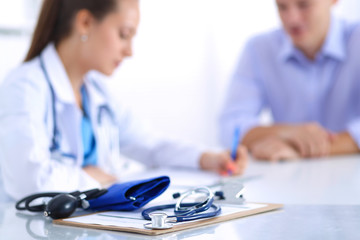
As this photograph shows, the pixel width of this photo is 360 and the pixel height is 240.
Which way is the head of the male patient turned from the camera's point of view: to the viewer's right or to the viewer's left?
to the viewer's left

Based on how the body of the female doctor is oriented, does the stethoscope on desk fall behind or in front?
in front

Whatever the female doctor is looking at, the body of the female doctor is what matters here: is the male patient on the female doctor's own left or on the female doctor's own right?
on the female doctor's own left

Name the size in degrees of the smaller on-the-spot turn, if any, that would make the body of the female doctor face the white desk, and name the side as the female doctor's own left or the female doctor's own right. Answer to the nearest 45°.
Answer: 0° — they already face it

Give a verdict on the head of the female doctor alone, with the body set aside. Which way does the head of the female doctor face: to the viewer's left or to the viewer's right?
to the viewer's right

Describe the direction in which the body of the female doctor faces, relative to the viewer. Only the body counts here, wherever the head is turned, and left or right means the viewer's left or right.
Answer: facing the viewer and to the right of the viewer

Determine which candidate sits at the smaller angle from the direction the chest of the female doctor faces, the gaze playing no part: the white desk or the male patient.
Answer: the white desk

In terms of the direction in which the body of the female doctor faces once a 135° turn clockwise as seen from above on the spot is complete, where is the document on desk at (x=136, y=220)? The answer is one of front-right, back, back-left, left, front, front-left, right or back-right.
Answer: left

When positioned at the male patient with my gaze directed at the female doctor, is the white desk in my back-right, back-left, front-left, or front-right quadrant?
front-left
